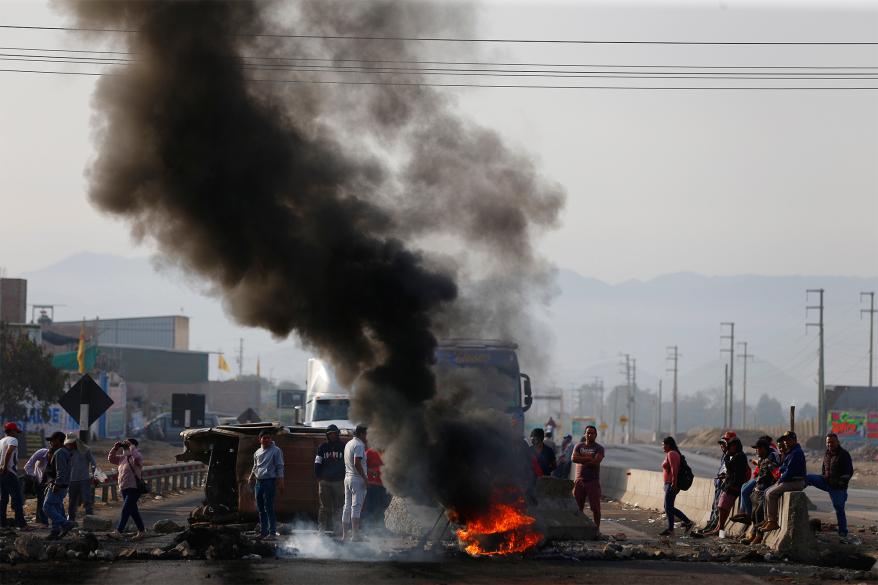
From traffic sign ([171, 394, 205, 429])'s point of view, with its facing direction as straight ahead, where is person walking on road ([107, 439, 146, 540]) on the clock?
The person walking on road is roughly at 12 o'clock from the traffic sign.

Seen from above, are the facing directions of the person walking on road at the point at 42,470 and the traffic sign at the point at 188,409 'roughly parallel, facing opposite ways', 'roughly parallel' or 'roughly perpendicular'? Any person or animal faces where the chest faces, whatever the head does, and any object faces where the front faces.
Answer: roughly perpendicular

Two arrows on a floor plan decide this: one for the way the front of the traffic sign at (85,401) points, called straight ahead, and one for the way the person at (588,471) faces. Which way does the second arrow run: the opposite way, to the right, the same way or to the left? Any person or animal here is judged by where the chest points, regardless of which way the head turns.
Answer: the opposite way

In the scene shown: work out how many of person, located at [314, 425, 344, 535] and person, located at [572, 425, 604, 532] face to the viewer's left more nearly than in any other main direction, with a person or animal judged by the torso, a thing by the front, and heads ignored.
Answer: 0

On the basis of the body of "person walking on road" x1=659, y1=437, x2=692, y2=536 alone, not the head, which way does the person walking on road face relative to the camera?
to the viewer's left

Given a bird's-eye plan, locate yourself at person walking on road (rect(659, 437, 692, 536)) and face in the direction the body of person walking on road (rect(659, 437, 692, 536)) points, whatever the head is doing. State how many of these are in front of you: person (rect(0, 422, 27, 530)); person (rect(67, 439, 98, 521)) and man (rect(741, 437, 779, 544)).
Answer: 2

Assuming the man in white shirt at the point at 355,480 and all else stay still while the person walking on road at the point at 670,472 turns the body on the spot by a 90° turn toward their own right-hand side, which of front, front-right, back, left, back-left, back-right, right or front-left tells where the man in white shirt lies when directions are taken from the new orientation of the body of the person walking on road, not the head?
back-left

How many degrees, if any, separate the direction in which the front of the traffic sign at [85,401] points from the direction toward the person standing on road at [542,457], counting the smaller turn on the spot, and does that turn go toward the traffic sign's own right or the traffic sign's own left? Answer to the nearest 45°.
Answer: approximately 135° to the traffic sign's own right

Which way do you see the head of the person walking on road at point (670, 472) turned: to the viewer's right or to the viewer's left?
to the viewer's left
